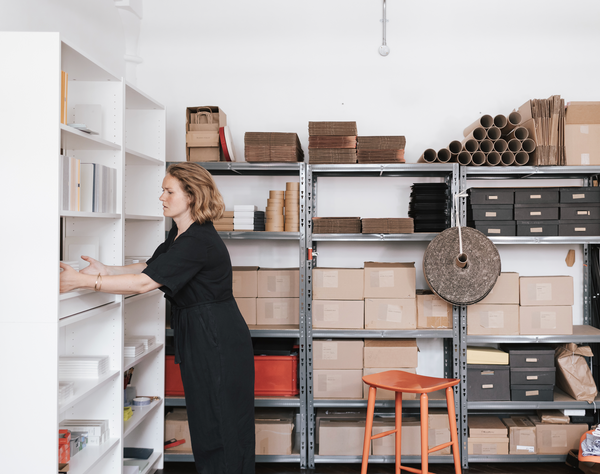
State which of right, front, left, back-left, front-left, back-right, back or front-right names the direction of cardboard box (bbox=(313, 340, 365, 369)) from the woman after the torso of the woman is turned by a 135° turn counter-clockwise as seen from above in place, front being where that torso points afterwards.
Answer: left

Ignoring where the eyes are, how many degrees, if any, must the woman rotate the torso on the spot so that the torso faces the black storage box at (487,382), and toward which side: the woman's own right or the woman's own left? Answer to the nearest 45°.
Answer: approximately 180°

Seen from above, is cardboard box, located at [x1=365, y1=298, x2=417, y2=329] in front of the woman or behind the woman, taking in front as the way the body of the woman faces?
behind

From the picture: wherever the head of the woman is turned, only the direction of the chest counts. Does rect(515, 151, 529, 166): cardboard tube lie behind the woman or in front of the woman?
behind

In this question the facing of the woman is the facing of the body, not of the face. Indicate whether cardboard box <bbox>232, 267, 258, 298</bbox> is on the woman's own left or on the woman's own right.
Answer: on the woman's own right

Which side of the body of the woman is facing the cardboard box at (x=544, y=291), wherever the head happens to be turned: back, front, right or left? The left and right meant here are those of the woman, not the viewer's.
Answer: back

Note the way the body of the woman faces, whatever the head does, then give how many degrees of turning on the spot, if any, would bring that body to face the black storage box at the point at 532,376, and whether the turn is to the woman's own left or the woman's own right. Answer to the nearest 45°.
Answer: approximately 180°

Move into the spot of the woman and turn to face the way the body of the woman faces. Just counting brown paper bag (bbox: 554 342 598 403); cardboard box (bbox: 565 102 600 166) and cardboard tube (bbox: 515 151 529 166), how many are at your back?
3

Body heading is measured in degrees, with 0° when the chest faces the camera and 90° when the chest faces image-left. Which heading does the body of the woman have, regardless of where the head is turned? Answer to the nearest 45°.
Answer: approximately 90°

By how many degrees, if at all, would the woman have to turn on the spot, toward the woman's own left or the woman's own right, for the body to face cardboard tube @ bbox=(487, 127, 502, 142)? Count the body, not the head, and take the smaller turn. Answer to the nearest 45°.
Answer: approximately 180°

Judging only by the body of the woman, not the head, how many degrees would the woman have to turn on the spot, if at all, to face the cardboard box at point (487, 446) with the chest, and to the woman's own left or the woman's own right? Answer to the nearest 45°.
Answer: approximately 180°

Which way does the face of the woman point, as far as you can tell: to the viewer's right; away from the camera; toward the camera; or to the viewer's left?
to the viewer's left

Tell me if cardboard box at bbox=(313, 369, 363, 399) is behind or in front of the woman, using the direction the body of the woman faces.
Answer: behind

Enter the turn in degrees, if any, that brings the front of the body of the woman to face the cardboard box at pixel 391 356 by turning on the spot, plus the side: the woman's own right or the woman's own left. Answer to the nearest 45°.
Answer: approximately 135° to the woman's own right

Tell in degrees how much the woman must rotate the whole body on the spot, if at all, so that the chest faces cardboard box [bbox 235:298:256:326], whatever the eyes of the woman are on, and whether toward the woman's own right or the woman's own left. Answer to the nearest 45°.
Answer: approximately 90° to the woman's own right

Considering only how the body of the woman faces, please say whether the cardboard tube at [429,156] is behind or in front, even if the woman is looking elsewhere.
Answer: behind

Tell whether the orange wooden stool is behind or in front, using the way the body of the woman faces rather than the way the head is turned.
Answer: behind

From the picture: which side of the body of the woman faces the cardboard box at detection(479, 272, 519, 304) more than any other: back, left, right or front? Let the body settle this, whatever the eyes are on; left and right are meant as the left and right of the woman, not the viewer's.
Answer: back
